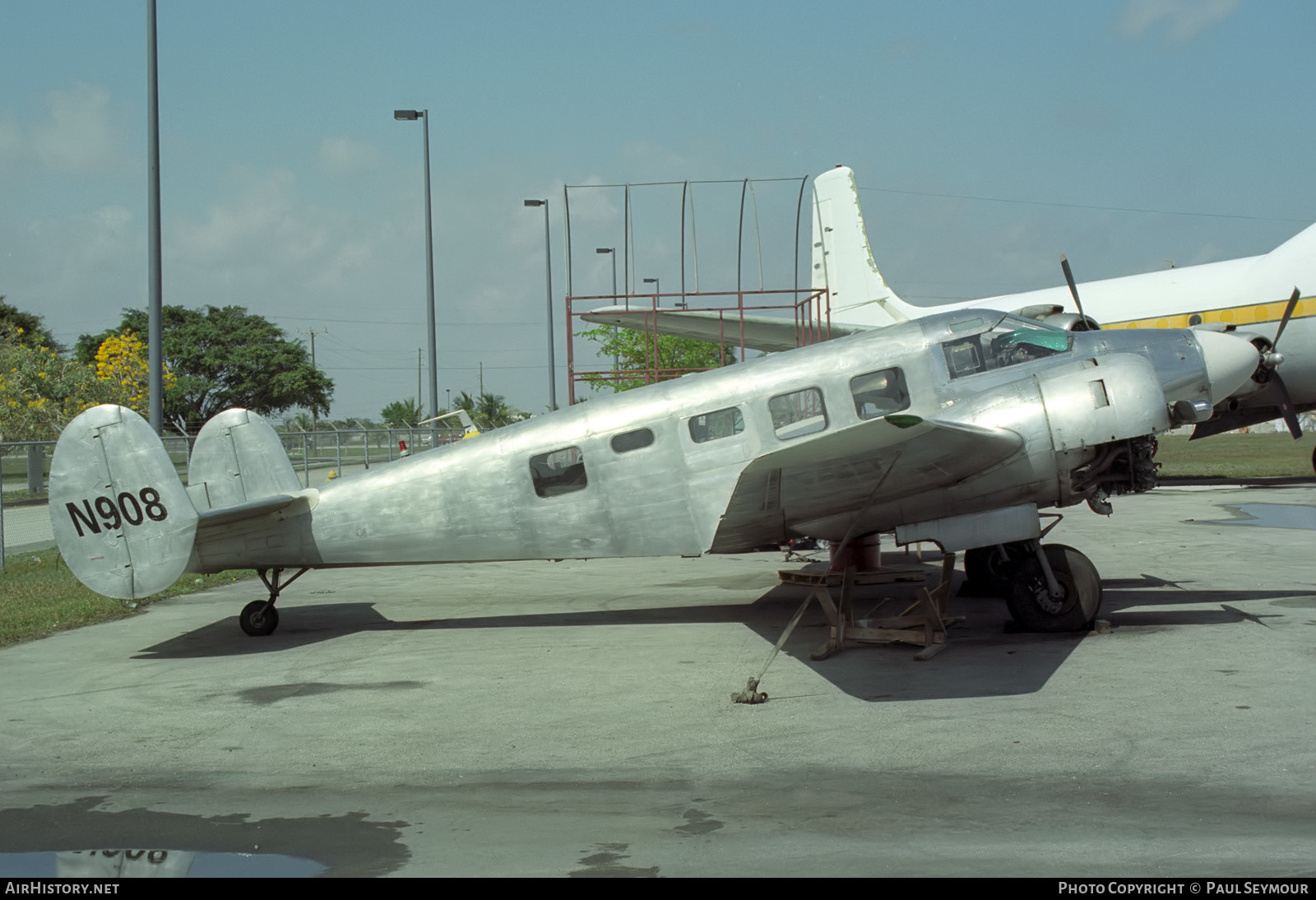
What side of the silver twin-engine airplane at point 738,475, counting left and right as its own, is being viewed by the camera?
right
